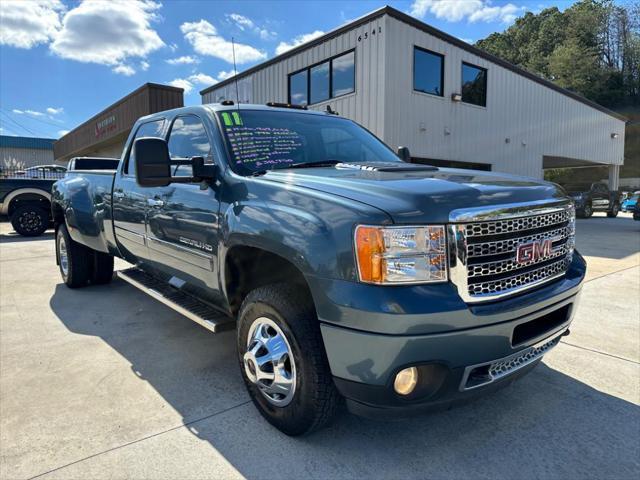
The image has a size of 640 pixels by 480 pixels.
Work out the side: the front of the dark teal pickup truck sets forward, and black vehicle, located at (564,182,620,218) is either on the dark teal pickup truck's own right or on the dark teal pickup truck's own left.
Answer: on the dark teal pickup truck's own left

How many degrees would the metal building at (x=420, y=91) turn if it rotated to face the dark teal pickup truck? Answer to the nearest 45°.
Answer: approximately 45° to its left

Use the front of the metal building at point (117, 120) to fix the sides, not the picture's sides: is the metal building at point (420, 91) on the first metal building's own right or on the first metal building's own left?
on the first metal building's own left

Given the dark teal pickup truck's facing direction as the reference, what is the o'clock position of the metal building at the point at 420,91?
The metal building is roughly at 8 o'clock from the dark teal pickup truck.

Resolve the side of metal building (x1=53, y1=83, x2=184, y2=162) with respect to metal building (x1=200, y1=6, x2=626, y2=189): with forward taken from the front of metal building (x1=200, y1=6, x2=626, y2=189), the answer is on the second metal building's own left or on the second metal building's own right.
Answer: on the second metal building's own right

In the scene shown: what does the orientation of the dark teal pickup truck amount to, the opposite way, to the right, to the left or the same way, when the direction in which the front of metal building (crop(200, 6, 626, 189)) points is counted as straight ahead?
to the left

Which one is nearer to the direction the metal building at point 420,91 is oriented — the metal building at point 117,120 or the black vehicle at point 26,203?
the black vehicle

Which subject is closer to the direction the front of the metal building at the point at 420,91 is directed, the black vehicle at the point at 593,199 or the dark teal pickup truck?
the dark teal pickup truck
